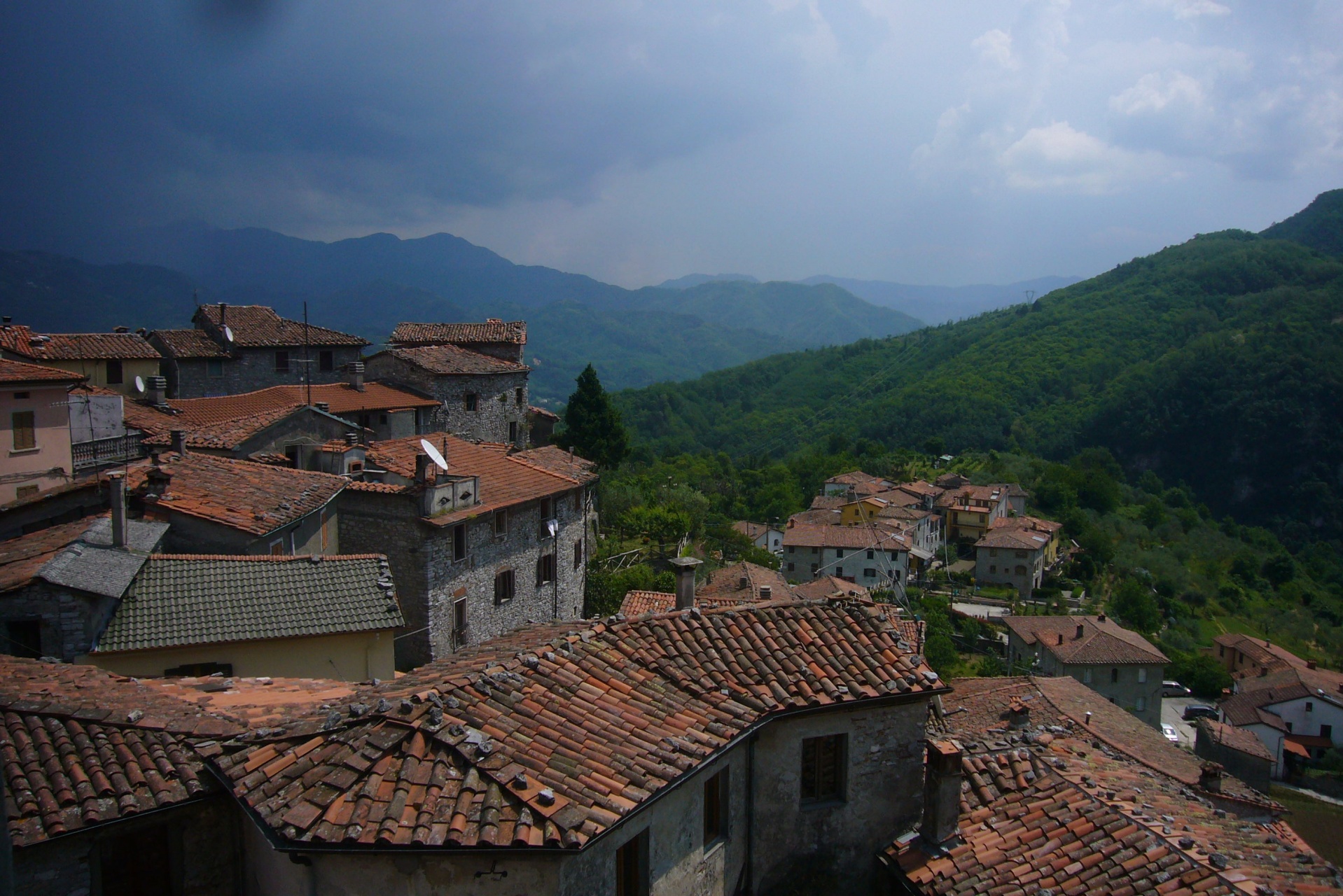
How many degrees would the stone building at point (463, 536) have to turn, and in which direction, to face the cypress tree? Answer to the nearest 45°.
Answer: approximately 135° to its left

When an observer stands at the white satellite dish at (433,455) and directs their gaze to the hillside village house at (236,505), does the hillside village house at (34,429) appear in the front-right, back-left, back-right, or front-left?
front-right

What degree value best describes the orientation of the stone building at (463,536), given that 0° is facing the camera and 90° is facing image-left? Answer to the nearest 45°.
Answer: approximately 315°

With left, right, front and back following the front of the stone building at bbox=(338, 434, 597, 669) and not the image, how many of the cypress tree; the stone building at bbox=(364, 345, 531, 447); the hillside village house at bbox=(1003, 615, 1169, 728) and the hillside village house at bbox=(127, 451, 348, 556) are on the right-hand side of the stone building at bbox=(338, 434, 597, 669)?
1

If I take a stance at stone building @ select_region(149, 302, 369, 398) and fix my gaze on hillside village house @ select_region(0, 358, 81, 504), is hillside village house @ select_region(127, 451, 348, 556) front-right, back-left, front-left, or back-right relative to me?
front-left

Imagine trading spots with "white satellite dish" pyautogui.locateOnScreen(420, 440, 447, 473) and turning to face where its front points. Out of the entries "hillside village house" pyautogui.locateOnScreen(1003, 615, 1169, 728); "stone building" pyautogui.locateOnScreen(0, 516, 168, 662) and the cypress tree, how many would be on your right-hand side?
1

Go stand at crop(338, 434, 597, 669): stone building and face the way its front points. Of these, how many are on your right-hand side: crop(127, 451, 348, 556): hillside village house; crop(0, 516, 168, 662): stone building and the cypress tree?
2

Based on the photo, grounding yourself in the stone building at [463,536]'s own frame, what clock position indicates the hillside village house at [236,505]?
The hillside village house is roughly at 3 o'clock from the stone building.

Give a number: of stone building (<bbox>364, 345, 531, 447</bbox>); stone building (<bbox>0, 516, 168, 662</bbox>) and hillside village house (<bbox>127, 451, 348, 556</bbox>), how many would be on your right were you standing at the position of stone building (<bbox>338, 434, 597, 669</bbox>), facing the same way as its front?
2

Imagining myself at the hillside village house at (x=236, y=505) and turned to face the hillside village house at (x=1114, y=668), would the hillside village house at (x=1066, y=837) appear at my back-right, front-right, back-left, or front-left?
front-right

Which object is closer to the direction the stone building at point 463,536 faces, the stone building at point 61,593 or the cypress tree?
the stone building

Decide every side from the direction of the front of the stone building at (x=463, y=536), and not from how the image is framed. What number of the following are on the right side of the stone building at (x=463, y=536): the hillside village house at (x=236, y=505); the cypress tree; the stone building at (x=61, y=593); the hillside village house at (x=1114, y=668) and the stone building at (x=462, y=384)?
2

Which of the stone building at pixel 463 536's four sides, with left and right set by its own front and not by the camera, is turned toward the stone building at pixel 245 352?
back

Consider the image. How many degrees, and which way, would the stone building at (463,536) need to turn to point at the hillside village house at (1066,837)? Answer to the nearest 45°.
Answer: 0° — it already faces it
